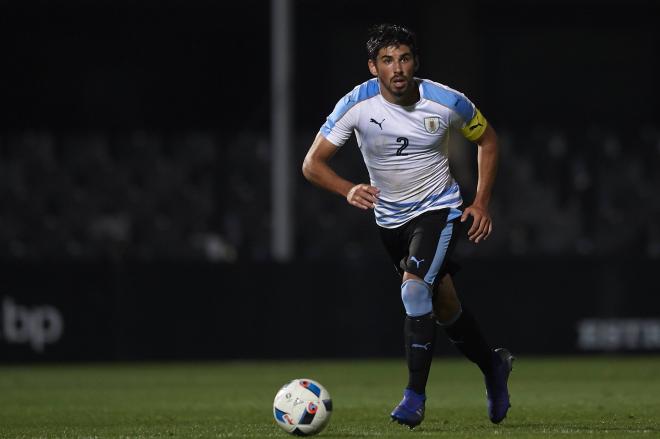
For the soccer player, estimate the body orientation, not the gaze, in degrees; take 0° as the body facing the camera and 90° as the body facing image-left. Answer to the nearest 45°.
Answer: approximately 0°

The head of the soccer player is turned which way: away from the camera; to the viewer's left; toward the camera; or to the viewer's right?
toward the camera
